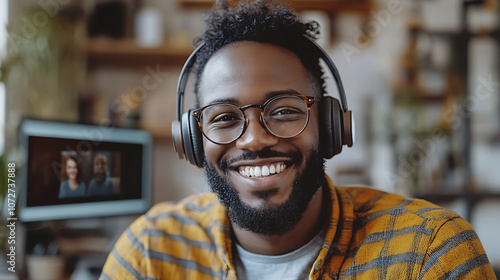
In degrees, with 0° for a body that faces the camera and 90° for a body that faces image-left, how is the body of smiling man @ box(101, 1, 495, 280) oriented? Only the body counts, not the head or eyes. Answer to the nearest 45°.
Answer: approximately 0°

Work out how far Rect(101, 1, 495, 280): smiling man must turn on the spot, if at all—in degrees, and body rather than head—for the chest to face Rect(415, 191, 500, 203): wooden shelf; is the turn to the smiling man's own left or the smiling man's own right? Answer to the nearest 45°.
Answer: approximately 135° to the smiling man's own left

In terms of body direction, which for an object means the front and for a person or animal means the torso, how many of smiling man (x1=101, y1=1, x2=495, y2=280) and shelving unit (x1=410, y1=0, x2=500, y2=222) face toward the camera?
2

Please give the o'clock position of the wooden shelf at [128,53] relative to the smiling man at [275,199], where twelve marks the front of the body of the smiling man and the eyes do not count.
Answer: The wooden shelf is roughly at 5 o'clock from the smiling man.

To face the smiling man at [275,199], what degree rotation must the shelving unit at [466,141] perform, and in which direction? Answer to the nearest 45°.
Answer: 0° — it already faces them

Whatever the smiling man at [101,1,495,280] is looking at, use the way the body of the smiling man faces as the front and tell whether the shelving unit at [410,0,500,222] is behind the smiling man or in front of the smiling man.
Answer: behind

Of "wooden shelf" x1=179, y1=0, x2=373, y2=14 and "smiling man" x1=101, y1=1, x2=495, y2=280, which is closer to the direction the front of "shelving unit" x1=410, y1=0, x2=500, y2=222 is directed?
the smiling man

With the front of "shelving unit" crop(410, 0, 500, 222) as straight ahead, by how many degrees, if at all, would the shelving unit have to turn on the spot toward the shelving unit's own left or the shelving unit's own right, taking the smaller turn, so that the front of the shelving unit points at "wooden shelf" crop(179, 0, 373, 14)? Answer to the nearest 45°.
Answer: approximately 90° to the shelving unit's own right

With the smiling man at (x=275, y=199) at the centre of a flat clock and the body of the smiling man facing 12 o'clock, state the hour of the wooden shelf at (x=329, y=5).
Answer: The wooden shelf is roughly at 6 o'clock from the smiling man.

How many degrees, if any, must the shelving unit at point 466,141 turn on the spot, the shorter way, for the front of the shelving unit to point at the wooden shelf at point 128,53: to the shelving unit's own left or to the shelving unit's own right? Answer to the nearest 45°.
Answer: approximately 45° to the shelving unit's own right
